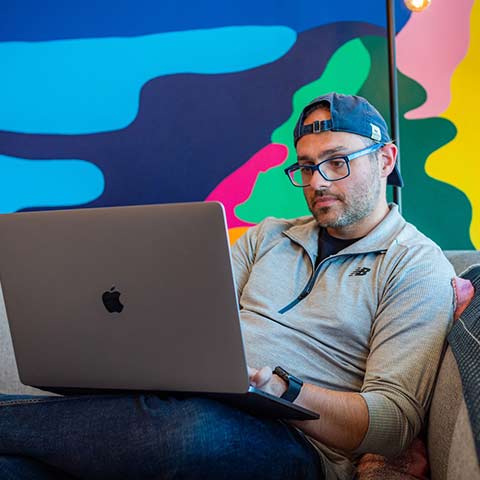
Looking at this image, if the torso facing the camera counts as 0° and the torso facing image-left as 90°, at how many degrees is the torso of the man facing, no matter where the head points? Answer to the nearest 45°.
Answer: approximately 45°

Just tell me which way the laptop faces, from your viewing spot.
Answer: facing away from the viewer and to the right of the viewer
